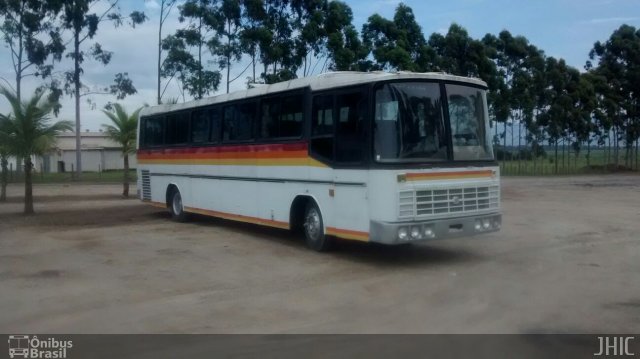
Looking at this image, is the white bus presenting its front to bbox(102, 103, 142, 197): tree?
no

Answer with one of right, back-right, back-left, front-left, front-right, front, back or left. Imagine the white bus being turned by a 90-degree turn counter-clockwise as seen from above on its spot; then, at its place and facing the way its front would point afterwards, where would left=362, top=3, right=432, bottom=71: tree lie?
front-left

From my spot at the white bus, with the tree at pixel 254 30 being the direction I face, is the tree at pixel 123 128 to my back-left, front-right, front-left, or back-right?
front-left

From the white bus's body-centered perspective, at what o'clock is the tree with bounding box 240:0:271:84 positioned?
The tree is roughly at 7 o'clock from the white bus.

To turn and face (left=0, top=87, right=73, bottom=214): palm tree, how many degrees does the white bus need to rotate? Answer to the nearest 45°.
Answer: approximately 180°

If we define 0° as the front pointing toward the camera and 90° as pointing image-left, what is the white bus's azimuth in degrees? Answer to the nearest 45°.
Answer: approximately 315°

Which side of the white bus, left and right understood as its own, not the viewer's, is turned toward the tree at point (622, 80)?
left

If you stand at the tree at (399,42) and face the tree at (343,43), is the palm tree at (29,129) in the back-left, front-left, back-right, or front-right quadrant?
front-left

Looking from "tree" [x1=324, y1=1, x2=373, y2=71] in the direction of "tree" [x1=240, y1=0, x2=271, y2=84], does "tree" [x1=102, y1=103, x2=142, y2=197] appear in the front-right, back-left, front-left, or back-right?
front-left

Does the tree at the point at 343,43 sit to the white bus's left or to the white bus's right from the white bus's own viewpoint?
on its left
